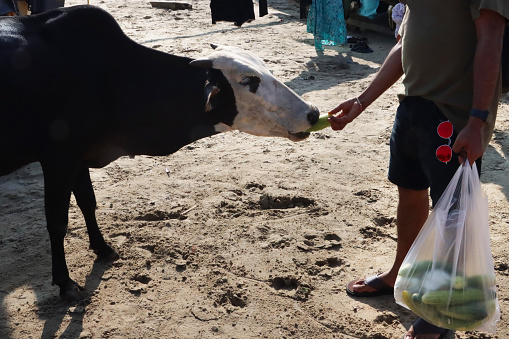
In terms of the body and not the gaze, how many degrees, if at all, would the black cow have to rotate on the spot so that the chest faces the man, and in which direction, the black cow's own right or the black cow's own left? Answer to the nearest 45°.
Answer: approximately 45° to the black cow's own right

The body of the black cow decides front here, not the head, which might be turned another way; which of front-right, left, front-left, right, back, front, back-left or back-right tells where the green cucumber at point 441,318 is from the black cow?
front-right

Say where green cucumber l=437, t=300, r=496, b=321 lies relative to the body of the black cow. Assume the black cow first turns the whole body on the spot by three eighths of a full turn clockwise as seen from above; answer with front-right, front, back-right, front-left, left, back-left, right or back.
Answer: left

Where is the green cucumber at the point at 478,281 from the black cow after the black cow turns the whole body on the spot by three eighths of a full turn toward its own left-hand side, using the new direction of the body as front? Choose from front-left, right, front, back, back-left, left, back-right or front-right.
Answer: back

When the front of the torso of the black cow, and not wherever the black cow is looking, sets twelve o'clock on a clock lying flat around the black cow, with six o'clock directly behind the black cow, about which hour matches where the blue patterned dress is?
The blue patterned dress is roughly at 10 o'clock from the black cow.

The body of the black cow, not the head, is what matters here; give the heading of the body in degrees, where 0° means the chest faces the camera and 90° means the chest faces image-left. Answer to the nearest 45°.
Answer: approximately 270°

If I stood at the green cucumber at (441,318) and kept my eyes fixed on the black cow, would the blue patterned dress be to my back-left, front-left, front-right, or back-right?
front-right
